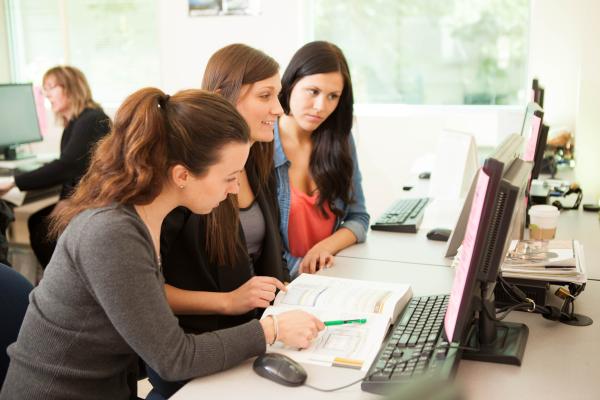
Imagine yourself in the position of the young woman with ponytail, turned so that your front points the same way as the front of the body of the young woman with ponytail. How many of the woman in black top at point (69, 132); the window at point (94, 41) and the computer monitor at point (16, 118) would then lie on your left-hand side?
3

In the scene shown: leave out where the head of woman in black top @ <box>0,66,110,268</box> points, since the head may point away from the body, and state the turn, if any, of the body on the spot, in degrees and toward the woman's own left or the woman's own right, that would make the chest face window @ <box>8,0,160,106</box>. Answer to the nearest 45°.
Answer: approximately 90° to the woman's own right

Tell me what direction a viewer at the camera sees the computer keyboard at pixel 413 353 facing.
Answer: facing to the left of the viewer

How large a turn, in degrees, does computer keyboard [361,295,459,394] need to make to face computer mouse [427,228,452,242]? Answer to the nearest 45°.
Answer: approximately 90° to its right

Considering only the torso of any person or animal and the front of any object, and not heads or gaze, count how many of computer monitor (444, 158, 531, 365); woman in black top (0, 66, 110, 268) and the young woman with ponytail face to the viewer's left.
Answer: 2

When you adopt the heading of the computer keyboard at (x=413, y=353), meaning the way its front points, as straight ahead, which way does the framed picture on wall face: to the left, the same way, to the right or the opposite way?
to the left

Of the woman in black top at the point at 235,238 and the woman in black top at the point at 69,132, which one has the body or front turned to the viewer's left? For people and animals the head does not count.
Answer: the woman in black top at the point at 69,132

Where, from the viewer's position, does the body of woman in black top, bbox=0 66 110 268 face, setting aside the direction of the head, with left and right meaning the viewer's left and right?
facing to the left of the viewer

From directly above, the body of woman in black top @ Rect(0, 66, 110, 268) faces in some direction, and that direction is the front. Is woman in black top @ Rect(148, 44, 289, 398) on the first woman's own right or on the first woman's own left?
on the first woman's own left

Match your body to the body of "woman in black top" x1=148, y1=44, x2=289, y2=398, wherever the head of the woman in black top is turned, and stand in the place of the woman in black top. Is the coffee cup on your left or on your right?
on your left

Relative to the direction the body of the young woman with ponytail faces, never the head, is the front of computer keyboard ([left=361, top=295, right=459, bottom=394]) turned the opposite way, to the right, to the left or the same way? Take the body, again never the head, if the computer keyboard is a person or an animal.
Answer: the opposite way

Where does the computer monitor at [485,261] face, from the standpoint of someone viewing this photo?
facing to the left of the viewer

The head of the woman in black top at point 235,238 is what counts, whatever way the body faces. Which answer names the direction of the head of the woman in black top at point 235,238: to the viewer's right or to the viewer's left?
to the viewer's right

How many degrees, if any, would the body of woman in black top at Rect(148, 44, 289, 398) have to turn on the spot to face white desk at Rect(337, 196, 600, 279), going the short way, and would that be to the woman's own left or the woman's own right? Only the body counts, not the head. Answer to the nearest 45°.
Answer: approximately 90° to the woman's own left

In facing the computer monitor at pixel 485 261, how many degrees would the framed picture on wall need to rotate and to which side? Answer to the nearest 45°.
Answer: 0° — it already faces it
